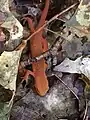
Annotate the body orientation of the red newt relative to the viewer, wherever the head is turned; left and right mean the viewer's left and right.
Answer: facing the viewer
